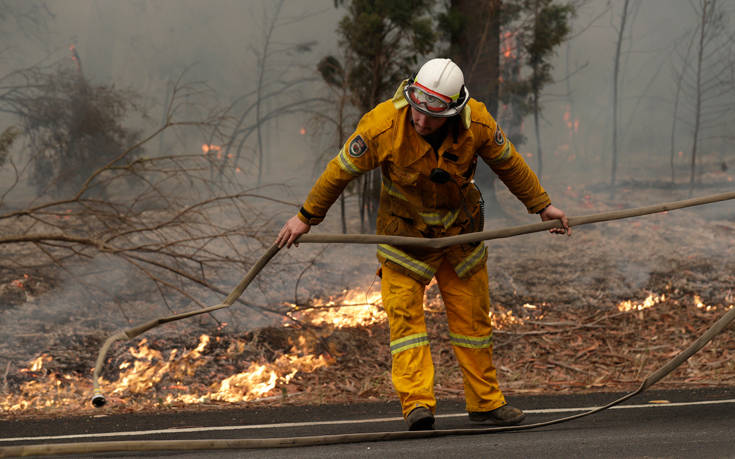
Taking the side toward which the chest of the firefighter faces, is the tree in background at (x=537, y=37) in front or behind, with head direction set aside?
behind

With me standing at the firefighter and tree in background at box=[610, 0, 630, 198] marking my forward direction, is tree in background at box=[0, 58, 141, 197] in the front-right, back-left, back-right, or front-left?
front-left

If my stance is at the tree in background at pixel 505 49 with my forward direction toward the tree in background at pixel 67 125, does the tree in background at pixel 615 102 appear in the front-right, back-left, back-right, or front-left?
back-right

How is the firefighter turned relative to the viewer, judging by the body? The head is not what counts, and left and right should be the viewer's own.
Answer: facing the viewer

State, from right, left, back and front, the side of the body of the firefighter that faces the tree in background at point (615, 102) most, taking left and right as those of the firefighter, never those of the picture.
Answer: back

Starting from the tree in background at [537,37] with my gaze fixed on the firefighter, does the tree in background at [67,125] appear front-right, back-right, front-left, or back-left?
front-right

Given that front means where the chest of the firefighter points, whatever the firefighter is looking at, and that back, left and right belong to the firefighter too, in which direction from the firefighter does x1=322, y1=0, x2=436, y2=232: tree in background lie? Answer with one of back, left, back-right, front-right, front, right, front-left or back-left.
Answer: back

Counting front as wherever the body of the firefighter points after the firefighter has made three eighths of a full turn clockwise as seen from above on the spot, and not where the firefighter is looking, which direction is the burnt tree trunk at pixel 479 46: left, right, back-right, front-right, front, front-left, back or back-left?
front-right

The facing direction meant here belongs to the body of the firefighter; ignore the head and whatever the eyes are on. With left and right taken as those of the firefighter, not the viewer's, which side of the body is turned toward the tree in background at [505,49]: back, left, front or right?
back
